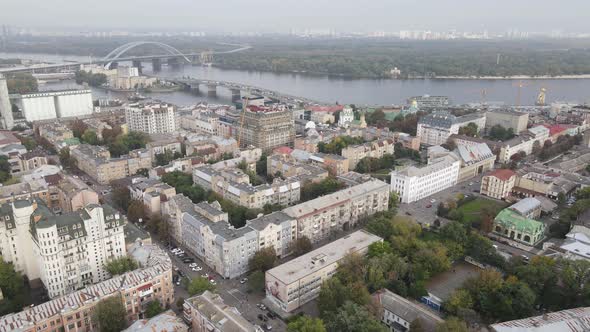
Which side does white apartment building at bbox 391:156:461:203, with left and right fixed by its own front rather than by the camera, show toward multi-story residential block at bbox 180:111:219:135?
back

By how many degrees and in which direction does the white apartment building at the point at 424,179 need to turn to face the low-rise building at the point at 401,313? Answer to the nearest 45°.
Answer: approximately 45° to its right

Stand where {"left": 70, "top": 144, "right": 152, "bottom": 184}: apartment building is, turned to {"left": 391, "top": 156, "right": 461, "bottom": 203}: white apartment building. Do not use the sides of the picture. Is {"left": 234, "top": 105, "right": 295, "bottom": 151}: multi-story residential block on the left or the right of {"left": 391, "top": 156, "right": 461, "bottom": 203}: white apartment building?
left

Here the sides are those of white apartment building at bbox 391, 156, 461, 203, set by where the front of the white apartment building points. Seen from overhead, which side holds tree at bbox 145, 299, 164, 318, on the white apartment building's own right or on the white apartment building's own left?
on the white apartment building's own right

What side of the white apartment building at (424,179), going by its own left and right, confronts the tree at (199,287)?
right

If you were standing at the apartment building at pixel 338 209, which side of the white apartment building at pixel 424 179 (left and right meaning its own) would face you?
right

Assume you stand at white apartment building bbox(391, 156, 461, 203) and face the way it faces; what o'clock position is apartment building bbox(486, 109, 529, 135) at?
The apartment building is roughly at 8 o'clock from the white apartment building.

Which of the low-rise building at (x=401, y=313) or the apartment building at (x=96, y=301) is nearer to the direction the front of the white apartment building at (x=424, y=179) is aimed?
the low-rise building

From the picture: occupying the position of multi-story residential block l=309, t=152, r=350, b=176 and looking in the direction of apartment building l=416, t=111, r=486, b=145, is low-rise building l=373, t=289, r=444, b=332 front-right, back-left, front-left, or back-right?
back-right

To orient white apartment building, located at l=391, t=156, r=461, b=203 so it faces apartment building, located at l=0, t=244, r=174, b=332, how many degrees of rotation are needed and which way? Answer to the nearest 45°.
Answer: approximately 90° to its right

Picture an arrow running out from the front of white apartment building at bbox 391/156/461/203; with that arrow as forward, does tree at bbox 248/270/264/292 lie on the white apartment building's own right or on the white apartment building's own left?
on the white apartment building's own right

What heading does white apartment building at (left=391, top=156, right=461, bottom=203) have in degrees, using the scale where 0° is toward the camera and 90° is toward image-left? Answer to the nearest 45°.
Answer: approximately 315°

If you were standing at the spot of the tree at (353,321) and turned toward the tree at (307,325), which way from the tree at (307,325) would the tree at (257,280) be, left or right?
right

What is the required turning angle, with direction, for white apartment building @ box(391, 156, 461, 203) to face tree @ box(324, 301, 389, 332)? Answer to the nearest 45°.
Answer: approximately 45° to its right

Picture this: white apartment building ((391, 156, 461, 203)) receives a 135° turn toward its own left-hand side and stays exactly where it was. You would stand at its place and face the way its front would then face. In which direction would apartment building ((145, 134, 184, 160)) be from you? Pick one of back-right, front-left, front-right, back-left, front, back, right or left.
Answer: left

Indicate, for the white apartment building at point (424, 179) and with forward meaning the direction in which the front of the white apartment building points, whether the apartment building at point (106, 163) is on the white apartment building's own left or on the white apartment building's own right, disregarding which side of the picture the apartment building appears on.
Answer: on the white apartment building's own right

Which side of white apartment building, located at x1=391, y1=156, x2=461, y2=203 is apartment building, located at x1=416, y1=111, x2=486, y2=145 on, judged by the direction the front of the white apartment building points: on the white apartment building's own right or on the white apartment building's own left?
on the white apartment building's own left
